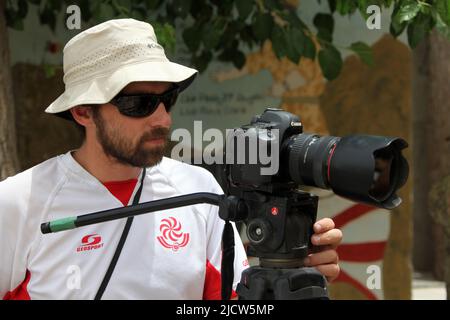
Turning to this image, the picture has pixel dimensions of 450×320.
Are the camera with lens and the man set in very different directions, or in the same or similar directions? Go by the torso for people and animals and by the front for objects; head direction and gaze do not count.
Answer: same or similar directions

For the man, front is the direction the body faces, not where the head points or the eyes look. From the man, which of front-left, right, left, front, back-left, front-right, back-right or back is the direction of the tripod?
front

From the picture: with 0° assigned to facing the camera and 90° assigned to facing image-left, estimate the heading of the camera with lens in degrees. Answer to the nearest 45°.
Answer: approximately 315°

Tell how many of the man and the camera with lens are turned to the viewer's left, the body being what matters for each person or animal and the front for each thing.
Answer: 0

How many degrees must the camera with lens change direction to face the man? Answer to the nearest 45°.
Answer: approximately 180°

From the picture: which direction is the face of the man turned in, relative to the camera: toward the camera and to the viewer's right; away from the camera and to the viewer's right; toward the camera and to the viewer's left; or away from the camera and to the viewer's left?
toward the camera and to the viewer's right

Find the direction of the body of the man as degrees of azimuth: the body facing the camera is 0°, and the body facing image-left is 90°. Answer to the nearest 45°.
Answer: approximately 315°
